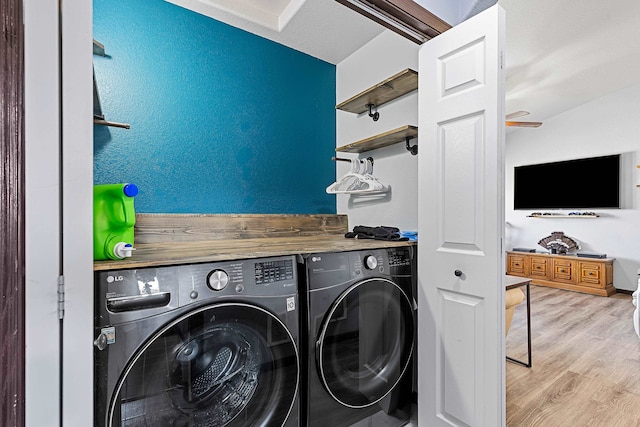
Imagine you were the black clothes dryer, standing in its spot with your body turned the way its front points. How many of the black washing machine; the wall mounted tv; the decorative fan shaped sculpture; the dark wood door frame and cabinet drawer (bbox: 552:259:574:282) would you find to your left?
3

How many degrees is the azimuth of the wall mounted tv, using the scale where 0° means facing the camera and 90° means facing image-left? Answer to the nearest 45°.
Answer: approximately 45°

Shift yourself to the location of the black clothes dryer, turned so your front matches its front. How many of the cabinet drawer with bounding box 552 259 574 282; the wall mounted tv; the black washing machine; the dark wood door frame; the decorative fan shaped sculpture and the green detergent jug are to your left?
3

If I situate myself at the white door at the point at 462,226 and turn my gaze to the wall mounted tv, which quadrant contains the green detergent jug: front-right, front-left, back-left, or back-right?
back-left

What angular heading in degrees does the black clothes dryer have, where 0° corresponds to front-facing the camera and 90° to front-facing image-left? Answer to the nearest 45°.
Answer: approximately 315°

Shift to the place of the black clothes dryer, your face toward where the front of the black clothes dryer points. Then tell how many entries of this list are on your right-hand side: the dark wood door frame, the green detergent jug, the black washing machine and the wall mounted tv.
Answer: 3

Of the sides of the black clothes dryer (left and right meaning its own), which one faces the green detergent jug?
right

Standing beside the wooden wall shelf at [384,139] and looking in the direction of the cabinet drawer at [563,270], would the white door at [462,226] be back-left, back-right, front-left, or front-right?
back-right
